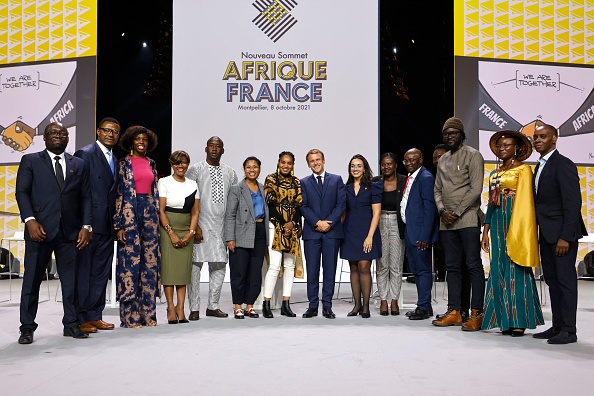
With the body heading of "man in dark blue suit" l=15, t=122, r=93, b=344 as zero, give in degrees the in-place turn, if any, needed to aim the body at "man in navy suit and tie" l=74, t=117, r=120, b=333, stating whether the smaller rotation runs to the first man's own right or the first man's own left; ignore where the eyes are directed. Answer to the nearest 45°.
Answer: approximately 135° to the first man's own left

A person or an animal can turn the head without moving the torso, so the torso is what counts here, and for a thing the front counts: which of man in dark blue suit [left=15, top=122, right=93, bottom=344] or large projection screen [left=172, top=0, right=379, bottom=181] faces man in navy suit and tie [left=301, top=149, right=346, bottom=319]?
the large projection screen

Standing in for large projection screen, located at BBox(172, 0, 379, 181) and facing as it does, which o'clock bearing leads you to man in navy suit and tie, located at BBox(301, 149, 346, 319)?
The man in navy suit and tie is roughly at 12 o'clock from the large projection screen.

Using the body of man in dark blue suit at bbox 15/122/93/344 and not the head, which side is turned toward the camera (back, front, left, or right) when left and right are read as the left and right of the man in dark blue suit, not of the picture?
front

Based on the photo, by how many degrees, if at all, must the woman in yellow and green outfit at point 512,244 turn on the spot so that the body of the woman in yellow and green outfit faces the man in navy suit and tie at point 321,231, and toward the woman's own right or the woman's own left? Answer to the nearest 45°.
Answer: approximately 45° to the woman's own right

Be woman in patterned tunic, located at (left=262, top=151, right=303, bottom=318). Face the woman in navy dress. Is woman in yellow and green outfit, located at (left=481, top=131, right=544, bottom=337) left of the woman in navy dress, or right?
right

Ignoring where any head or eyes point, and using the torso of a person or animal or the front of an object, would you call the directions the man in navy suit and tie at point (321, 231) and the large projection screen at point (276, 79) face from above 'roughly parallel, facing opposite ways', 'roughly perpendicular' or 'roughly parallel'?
roughly parallel

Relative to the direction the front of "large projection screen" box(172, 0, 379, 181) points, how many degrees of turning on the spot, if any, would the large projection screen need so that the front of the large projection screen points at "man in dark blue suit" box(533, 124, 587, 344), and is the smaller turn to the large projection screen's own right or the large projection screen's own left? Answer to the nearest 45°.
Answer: approximately 45° to the large projection screen's own left

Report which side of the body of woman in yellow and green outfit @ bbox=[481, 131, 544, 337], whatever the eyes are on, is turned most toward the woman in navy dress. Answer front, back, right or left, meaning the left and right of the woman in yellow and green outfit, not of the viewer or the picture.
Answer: right

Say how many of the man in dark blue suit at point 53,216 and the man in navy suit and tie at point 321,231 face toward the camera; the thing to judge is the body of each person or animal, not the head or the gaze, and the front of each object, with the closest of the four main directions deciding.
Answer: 2

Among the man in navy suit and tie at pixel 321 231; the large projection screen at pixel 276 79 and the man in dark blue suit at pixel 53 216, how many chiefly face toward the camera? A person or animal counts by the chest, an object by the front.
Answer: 3

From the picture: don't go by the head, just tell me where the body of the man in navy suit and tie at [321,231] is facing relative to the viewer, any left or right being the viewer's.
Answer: facing the viewer

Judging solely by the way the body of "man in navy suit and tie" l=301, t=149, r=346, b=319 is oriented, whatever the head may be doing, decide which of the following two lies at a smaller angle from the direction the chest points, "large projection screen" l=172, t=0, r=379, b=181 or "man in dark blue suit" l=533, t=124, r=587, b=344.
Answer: the man in dark blue suit

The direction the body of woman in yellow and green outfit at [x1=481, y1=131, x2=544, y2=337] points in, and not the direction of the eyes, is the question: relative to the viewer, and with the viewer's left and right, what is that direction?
facing the viewer and to the left of the viewer

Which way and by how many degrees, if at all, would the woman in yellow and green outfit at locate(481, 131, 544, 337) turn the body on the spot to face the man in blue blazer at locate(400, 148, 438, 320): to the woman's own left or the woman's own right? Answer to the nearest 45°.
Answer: approximately 90° to the woman's own right

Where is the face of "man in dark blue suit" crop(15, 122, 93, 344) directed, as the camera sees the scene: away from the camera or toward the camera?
toward the camera

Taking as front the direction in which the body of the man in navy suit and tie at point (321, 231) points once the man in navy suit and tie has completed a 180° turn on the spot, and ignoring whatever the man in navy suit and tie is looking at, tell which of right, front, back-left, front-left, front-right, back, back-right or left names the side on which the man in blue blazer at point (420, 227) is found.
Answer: right

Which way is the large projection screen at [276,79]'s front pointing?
toward the camera

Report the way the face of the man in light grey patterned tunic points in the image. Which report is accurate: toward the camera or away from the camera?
toward the camera

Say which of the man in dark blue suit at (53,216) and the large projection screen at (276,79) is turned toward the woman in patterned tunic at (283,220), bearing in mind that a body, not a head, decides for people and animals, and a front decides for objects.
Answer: the large projection screen
